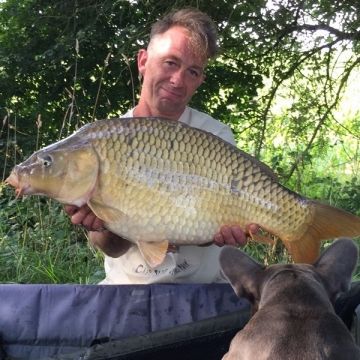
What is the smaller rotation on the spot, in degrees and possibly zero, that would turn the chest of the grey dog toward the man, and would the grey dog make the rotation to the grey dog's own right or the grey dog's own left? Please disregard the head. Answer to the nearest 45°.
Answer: approximately 45° to the grey dog's own left

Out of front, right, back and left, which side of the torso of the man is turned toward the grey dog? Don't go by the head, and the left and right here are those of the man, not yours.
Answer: front

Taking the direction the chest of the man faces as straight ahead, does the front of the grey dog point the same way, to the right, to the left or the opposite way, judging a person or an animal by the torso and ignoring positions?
the opposite way

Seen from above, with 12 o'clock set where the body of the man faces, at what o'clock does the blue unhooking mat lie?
The blue unhooking mat is roughly at 12 o'clock from the man.

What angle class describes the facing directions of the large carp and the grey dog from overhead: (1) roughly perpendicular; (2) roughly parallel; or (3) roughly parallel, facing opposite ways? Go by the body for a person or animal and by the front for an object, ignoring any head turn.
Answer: roughly perpendicular

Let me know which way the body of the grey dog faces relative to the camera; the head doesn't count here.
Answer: away from the camera

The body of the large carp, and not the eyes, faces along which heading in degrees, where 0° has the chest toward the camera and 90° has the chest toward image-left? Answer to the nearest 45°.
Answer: approximately 90°

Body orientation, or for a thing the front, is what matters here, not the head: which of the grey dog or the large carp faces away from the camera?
the grey dog
